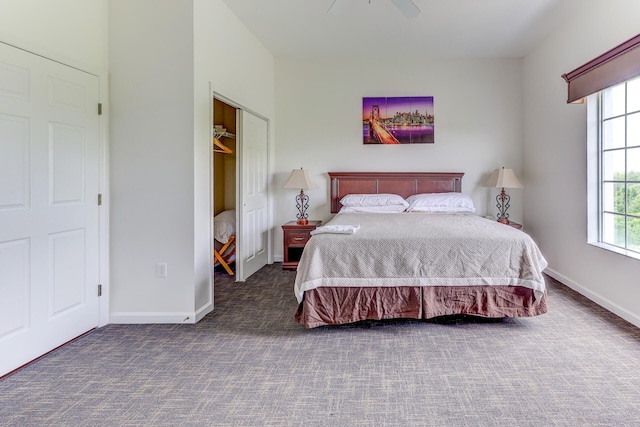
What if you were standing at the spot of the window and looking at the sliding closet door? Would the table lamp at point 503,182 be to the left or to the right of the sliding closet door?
right

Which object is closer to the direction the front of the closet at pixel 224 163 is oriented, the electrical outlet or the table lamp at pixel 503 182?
the table lamp

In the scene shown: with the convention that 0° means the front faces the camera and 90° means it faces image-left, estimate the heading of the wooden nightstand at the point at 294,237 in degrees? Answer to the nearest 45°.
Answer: approximately 0°

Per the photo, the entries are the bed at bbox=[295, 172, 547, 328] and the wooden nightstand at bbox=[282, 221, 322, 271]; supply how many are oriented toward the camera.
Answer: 2

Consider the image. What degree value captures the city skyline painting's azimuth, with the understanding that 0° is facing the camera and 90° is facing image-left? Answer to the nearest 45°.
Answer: approximately 0°

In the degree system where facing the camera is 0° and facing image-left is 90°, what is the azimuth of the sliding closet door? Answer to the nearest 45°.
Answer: approximately 315°

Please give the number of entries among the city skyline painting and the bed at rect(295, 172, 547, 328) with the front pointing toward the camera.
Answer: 2

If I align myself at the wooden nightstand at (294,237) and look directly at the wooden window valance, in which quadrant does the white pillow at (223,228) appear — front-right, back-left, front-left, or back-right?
back-right

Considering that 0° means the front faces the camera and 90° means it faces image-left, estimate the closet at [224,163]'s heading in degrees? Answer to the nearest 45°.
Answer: approximately 315°
